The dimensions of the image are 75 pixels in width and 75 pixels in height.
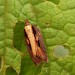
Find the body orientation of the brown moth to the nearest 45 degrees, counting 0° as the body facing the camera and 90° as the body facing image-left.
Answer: approximately 180°
